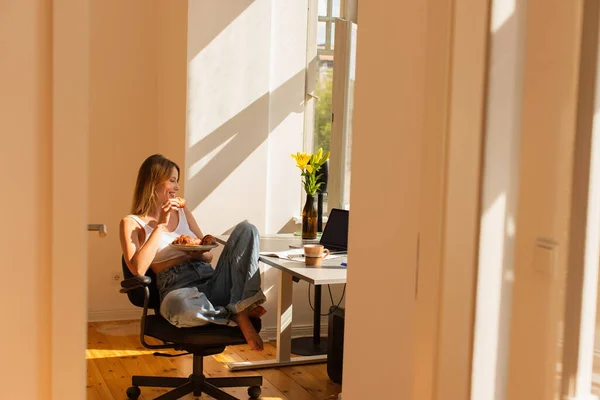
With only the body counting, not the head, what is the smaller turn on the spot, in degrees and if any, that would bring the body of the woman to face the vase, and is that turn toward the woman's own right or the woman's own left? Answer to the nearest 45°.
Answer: approximately 90° to the woman's own left

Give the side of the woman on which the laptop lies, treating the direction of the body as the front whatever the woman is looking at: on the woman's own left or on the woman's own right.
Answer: on the woman's own left

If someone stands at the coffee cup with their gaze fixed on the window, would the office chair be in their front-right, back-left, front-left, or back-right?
back-left

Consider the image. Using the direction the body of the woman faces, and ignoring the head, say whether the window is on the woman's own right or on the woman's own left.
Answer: on the woman's own left

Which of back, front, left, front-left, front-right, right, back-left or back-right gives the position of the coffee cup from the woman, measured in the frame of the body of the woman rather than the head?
front-left

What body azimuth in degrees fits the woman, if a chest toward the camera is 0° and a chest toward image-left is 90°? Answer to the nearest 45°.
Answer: approximately 315°

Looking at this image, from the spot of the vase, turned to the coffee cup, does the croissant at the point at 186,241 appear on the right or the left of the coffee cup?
right
